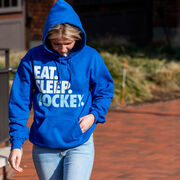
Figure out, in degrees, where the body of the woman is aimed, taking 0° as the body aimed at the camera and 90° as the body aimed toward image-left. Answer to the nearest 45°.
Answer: approximately 0°

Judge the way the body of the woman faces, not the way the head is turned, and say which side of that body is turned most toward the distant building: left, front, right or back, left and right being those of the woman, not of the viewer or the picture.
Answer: back
